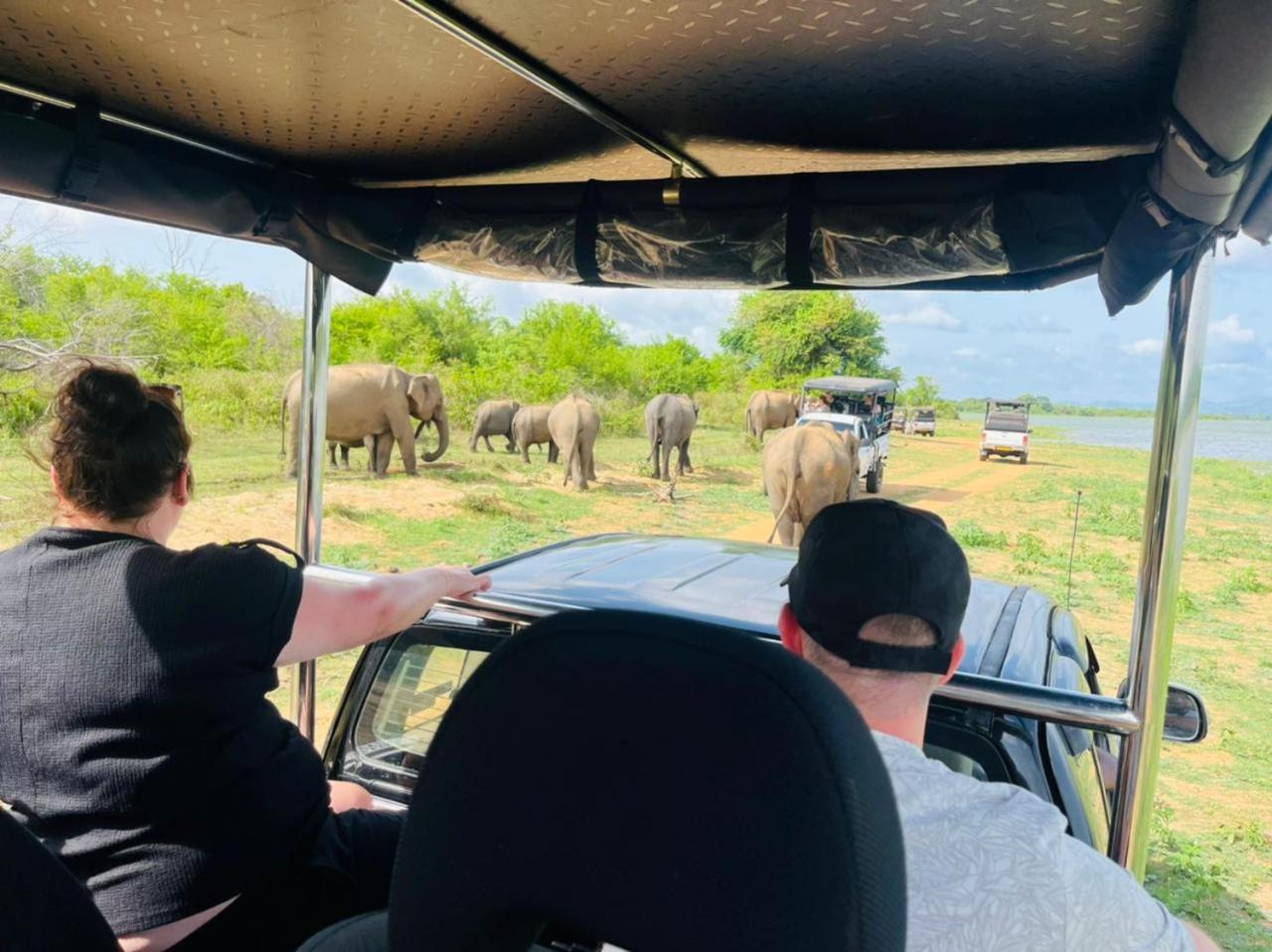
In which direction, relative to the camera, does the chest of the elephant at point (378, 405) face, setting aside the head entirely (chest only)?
to the viewer's right

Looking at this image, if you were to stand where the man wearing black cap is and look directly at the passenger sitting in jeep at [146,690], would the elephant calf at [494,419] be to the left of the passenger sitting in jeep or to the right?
right

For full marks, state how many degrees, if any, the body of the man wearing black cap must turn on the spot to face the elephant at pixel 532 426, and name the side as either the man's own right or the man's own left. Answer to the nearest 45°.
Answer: approximately 45° to the man's own left

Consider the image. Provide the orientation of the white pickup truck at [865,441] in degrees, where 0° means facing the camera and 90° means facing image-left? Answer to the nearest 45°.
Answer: approximately 45°

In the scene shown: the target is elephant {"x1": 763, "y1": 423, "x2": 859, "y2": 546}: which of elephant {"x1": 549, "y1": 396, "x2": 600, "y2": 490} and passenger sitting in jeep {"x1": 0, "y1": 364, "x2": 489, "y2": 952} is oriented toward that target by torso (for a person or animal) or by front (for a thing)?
the passenger sitting in jeep

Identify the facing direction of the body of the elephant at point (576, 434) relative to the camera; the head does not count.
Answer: away from the camera

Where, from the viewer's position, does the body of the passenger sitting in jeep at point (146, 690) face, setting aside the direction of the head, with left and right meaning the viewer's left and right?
facing away from the viewer and to the right of the viewer

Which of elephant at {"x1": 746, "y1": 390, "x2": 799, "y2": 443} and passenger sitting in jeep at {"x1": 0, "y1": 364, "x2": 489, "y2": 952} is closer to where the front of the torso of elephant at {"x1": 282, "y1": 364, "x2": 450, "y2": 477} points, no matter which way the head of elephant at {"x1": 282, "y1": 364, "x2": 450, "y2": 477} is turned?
the elephant

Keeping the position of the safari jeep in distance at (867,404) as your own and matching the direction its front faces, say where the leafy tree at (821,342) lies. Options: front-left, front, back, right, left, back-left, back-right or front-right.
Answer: back-right
